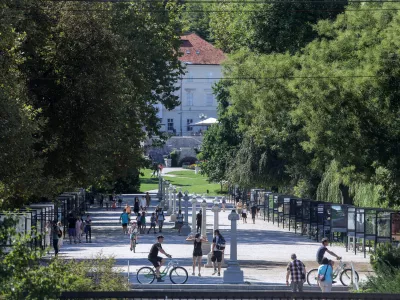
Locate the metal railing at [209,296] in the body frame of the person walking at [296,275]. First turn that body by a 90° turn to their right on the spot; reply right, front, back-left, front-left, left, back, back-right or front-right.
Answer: right

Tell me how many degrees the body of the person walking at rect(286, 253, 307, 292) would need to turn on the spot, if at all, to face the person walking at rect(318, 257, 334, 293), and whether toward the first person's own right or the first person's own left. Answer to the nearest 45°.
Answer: approximately 90° to the first person's own right

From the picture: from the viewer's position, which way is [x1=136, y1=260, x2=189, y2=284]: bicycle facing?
facing to the right of the viewer

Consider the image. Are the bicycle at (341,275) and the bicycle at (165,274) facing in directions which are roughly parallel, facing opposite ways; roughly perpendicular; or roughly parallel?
roughly parallel

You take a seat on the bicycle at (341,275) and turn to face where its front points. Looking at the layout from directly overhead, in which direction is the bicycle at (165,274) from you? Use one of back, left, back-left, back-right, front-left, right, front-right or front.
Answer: back

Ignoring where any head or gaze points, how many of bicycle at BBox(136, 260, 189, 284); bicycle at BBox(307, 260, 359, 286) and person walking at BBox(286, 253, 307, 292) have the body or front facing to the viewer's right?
2

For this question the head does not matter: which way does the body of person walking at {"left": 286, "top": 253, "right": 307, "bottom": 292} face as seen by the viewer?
away from the camera

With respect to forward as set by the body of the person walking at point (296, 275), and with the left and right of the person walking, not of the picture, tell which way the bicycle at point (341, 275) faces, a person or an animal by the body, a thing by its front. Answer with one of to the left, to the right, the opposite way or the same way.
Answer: to the right

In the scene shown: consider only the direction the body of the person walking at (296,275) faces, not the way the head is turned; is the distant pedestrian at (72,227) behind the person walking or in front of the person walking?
in front

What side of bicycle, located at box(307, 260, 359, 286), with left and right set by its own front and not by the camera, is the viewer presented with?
right

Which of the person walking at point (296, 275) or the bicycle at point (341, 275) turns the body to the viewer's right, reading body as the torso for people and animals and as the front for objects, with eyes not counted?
the bicycle
